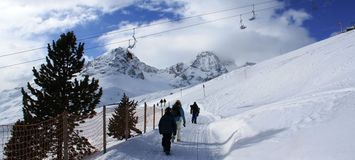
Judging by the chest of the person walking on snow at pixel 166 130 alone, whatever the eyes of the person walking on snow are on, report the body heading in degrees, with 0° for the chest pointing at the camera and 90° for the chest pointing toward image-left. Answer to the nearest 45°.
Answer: approximately 180°

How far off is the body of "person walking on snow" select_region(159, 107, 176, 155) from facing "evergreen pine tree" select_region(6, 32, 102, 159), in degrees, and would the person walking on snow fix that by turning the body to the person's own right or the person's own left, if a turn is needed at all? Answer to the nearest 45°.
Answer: approximately 45° to the person's own left
